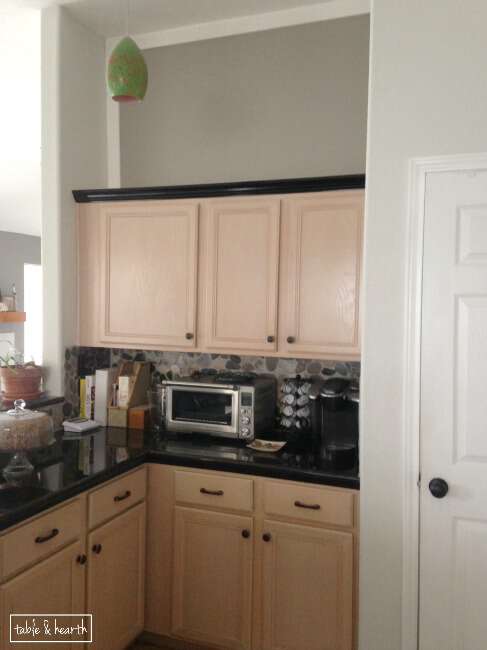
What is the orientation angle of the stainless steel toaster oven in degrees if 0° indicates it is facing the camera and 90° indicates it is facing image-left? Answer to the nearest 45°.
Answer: approximately 45°

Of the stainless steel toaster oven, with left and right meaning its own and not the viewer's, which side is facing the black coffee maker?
left

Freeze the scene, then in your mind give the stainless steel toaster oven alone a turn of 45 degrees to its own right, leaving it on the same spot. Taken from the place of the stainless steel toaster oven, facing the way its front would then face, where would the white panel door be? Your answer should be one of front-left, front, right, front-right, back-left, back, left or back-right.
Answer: back-left

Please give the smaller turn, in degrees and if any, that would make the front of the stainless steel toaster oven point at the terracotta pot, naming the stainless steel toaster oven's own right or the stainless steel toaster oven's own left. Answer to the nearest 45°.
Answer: approximately 45° to the stainless steel toaster oven's own right

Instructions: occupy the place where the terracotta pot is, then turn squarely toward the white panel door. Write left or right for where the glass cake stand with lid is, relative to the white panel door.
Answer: right
